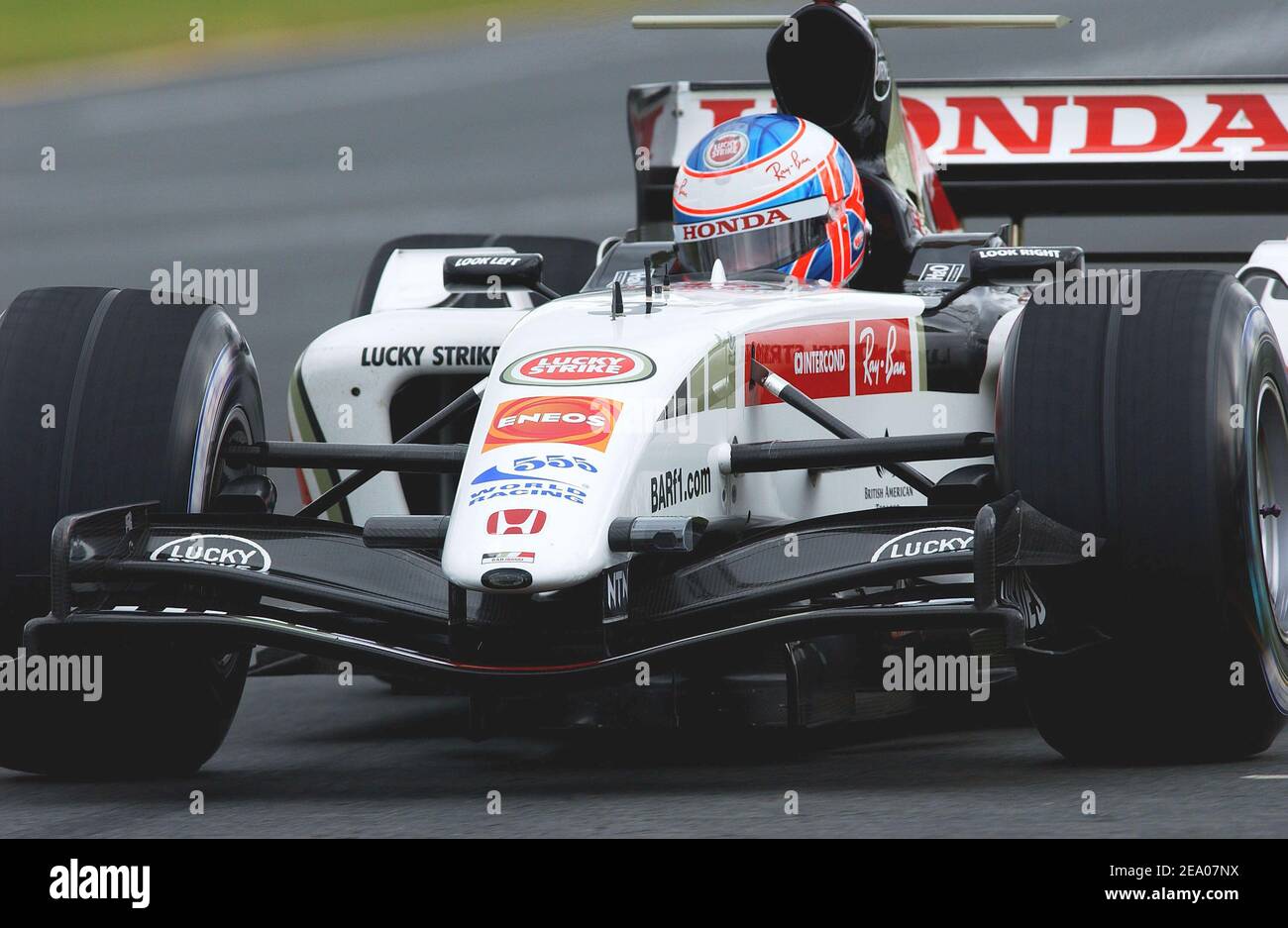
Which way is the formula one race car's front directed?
toward the camera
